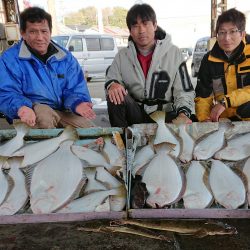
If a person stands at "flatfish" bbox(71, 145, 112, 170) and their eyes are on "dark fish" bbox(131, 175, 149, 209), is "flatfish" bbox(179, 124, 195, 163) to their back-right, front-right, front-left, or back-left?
front-left

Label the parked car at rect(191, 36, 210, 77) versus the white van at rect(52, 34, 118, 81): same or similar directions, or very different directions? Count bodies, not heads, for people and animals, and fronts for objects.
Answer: same or similar directions

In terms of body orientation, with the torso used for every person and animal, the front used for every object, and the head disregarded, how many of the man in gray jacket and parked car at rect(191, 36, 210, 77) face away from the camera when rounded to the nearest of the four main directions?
0

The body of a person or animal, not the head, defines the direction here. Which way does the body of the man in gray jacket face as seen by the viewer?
toward the camera

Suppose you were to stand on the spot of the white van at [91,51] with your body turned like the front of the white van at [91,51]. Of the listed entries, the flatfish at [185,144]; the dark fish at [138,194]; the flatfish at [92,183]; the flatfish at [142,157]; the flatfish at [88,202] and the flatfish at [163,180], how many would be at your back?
0

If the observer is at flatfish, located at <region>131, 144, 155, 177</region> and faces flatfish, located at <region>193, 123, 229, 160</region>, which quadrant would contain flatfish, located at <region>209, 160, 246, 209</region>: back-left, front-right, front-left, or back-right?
front-right

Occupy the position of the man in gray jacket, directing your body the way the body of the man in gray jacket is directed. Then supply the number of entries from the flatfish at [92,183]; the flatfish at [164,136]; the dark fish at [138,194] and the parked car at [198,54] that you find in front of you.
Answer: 3

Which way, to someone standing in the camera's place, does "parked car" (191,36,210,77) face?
facing the viewer and to the left of the viewer

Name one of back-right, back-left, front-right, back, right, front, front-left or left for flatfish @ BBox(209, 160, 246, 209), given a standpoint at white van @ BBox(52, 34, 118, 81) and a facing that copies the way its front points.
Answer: front-left

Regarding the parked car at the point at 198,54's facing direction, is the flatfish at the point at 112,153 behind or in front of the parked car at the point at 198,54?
in front

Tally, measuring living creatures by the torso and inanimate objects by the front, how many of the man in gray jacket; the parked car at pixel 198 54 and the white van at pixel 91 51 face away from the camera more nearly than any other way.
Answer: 0

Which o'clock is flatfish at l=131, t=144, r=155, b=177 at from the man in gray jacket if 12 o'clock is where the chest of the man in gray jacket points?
The flatfish is roughly at 12 o'clock from the man in gray jacket.

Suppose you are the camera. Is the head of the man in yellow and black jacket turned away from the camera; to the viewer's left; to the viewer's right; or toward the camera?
toward the camera

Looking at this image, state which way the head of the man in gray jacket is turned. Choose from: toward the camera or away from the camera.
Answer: toward the camera

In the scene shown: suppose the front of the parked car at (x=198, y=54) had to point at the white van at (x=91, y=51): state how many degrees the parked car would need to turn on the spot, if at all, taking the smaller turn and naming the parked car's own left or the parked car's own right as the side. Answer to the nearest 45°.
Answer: approximately 45° to the parked car's own right

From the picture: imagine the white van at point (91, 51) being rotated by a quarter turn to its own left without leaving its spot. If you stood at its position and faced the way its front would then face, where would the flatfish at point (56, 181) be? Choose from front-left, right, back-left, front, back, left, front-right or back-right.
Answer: front-right

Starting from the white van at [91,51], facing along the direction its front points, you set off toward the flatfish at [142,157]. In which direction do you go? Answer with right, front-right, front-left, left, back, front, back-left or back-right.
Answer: front-left

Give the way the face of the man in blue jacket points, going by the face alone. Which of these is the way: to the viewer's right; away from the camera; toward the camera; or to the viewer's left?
toward the camera

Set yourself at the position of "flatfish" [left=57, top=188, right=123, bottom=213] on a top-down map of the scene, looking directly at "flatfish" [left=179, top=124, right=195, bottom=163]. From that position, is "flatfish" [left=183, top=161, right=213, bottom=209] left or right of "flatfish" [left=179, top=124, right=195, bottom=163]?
right

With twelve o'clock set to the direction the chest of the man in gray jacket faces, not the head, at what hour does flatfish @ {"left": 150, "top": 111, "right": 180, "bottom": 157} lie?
The flatfish is roughly at 12 o'clock from the man in gray jacket.

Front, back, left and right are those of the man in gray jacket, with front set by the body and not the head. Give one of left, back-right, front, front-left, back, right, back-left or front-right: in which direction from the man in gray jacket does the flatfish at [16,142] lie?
front-right
